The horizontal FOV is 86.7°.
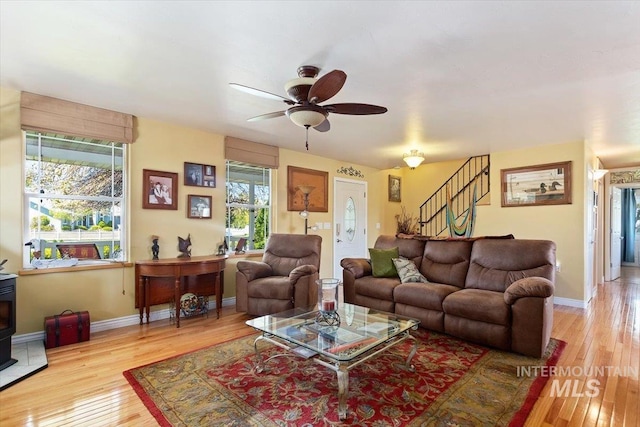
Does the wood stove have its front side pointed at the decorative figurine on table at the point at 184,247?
no

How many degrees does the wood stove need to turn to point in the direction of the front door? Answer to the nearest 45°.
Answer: approximately 45° to its left

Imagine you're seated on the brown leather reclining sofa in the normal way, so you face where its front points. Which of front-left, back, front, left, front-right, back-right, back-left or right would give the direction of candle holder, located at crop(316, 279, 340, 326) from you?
front

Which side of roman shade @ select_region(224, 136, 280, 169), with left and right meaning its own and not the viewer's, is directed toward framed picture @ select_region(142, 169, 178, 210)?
right

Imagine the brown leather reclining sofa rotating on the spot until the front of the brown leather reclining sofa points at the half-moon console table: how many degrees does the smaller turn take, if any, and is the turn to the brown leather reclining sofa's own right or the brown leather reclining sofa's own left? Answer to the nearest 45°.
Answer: approximately 45° to the brown leather reclining sofa's own right

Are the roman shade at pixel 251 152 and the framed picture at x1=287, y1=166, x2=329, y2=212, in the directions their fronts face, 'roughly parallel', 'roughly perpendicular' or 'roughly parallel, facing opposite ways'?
roughly parallel

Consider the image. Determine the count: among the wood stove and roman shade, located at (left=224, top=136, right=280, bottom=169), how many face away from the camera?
0

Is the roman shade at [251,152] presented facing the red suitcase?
no

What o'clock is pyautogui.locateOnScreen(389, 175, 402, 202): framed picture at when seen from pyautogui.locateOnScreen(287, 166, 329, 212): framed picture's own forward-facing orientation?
pyautogui.locateOnScreen(389, 175, 402, 202): framed picture is roughly at 9 o'clock from pyautogui.locateOnScreen(287, 166, 329, 212): framed picture.

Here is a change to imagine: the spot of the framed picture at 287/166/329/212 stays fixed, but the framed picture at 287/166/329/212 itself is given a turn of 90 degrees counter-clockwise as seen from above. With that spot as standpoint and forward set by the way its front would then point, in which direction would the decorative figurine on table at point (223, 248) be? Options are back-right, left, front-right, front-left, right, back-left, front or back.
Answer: back

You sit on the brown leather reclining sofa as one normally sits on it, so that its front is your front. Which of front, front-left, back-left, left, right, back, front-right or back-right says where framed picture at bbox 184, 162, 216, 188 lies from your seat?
front-right

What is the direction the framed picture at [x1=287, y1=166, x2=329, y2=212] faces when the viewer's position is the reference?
facing the viewer and to the right of the viewer

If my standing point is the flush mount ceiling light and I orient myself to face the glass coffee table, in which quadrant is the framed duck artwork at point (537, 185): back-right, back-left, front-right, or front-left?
back-left

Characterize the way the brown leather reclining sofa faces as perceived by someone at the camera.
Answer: facing the viewer and to the left of the viewer

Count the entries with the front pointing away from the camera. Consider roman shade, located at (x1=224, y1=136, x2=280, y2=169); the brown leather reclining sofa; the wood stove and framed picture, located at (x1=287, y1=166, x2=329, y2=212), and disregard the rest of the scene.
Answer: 0

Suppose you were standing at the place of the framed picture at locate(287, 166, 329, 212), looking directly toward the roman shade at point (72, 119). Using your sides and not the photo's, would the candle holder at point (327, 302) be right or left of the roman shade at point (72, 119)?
left

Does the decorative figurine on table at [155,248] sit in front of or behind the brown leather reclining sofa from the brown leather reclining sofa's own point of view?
in front

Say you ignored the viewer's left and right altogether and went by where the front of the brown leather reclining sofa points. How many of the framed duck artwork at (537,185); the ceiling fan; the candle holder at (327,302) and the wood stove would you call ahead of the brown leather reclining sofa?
3

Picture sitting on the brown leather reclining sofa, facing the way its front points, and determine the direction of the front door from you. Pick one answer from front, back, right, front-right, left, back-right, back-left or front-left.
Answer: right
